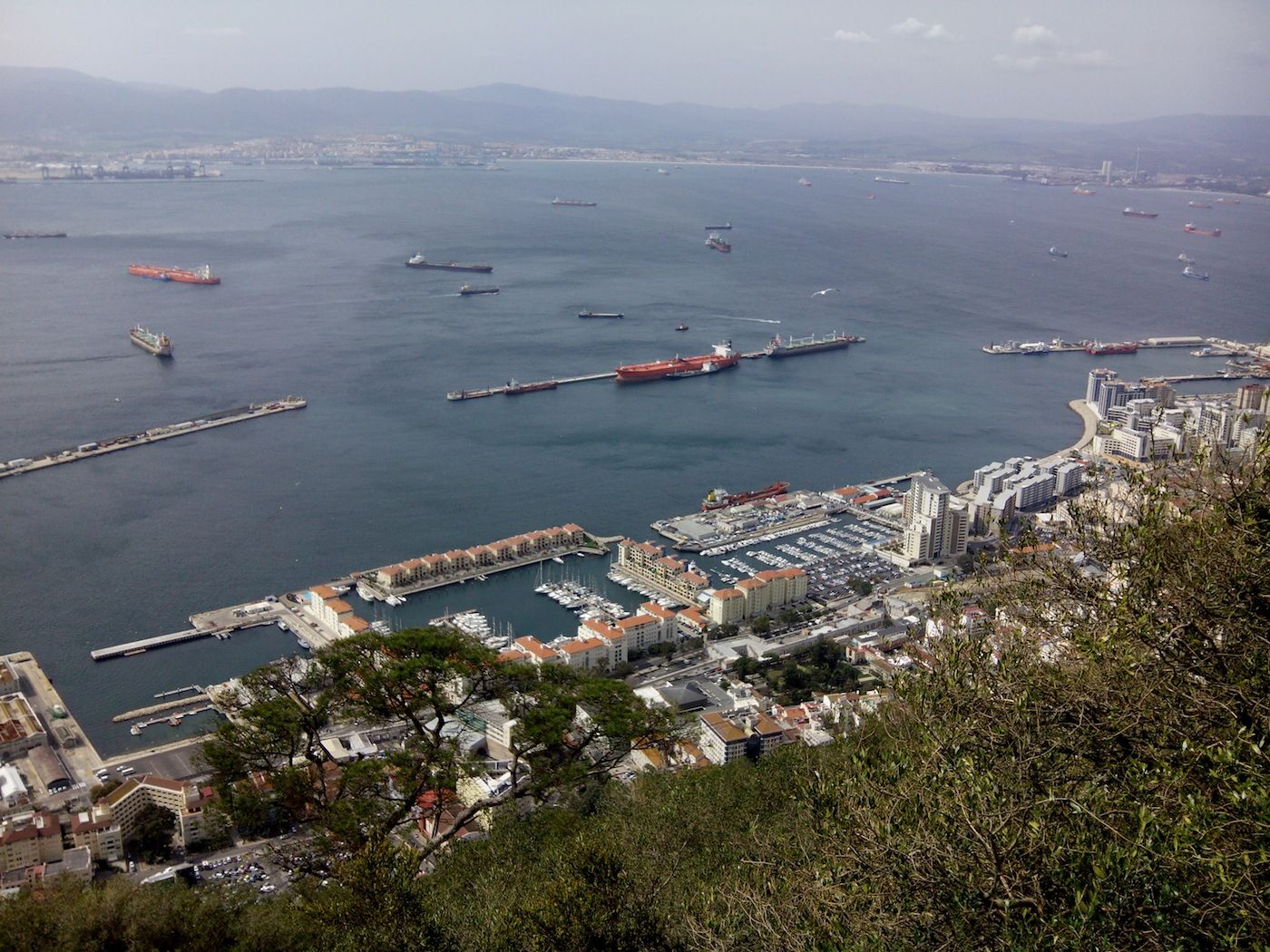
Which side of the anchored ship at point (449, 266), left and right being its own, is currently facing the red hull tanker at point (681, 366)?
right

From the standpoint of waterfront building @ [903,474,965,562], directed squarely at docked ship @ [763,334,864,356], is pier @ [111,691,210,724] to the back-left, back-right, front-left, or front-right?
back-left

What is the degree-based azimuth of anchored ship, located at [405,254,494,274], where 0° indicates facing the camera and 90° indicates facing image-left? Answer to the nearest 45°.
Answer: approximately 270°

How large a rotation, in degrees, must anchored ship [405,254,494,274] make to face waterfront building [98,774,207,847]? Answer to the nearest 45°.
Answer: approximately 90° to its right

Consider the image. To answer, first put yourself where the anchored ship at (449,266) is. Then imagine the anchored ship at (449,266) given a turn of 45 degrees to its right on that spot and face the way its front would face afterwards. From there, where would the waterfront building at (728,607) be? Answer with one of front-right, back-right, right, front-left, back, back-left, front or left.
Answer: front-right

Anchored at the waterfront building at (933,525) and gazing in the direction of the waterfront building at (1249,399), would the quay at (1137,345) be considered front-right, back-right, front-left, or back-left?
front-left

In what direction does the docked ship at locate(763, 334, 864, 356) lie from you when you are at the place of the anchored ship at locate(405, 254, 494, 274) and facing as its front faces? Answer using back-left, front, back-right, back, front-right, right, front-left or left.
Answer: front-right

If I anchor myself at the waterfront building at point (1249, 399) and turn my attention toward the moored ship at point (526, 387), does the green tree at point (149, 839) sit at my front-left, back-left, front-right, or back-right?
front-left

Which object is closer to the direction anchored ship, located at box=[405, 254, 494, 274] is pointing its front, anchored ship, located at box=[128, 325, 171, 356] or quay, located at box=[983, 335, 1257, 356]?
the quay

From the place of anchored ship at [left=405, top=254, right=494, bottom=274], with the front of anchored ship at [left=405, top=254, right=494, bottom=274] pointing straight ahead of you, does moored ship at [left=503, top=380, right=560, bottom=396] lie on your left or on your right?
on your right

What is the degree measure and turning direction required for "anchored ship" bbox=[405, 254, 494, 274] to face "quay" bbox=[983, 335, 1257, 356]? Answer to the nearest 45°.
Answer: approximately 45° to its right

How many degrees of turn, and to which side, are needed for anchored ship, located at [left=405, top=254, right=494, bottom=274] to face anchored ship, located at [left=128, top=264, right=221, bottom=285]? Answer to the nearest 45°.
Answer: approximately 180°

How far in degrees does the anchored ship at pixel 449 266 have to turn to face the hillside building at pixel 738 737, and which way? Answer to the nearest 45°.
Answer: approximately 90° to its right

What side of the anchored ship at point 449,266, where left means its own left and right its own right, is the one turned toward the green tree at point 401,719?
right
